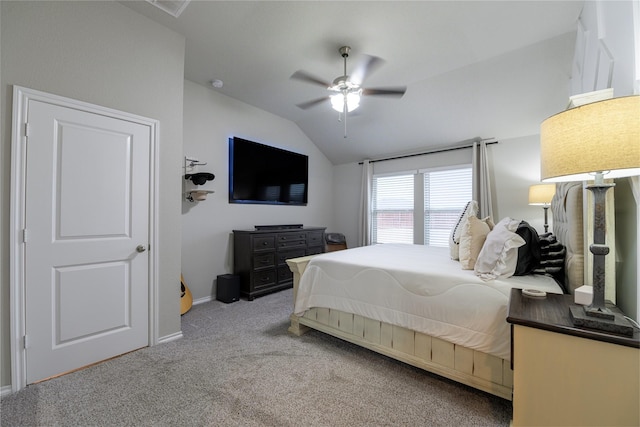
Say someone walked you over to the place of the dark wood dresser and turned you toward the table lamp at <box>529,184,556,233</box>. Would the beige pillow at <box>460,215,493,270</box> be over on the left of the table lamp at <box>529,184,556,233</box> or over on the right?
right

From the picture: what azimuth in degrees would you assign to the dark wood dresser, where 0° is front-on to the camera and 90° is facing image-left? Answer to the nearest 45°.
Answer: approximately 315°

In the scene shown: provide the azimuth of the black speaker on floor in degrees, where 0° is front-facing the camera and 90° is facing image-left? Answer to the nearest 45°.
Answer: approximately 315°
